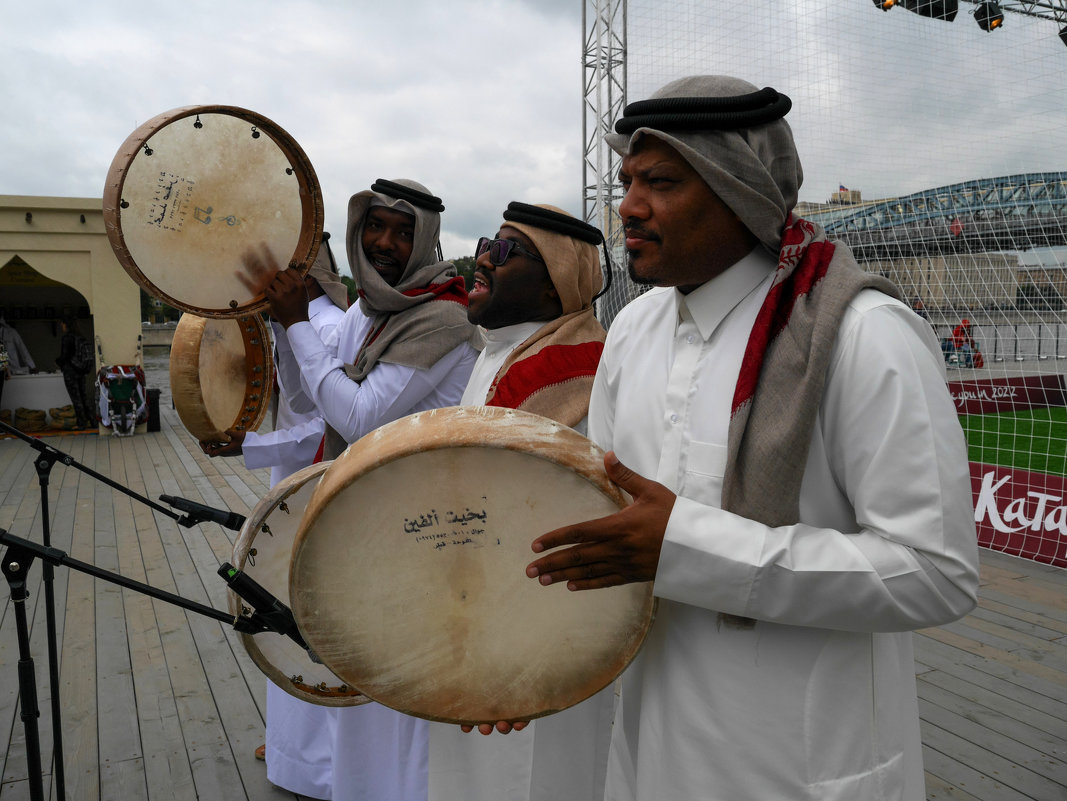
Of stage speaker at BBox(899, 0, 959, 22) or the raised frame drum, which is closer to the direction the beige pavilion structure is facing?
the raised frame drum

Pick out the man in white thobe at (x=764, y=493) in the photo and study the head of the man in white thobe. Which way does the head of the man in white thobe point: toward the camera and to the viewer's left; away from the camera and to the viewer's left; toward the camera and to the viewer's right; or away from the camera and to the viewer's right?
toward the camera and to the viewer's left

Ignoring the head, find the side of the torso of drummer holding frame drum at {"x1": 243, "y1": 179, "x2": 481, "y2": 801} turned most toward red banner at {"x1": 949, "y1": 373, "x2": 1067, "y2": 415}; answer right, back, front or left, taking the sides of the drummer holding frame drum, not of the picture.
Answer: back

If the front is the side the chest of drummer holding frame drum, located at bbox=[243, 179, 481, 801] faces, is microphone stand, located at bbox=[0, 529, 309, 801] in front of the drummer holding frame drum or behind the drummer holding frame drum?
in front

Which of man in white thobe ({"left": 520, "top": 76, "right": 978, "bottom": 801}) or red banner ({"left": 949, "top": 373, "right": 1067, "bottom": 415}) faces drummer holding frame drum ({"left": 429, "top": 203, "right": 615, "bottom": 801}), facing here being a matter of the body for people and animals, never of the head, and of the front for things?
the red banner

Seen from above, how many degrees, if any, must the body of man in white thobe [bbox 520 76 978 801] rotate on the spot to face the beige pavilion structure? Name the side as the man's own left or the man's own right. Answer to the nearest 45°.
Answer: approximately 90° to the man's own right

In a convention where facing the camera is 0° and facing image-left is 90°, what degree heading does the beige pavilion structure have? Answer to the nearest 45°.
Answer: approximately 0°

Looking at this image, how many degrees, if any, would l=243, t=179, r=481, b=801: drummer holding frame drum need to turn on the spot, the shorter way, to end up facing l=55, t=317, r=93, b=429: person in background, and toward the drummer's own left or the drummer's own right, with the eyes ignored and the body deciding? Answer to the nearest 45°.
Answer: approximately 135° to the drummer's own right

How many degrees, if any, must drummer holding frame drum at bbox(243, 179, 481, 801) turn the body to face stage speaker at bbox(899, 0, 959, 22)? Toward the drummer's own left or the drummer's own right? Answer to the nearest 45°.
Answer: approximately 180°

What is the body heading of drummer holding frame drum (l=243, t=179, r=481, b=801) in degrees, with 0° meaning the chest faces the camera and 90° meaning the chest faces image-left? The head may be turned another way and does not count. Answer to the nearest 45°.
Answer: approximately 45°

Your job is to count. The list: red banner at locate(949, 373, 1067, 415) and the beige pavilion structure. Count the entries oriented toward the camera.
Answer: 2

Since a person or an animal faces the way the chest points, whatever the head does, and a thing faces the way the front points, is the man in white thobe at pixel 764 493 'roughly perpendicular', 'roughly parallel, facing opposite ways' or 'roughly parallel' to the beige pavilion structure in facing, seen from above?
roughly perpendicular
